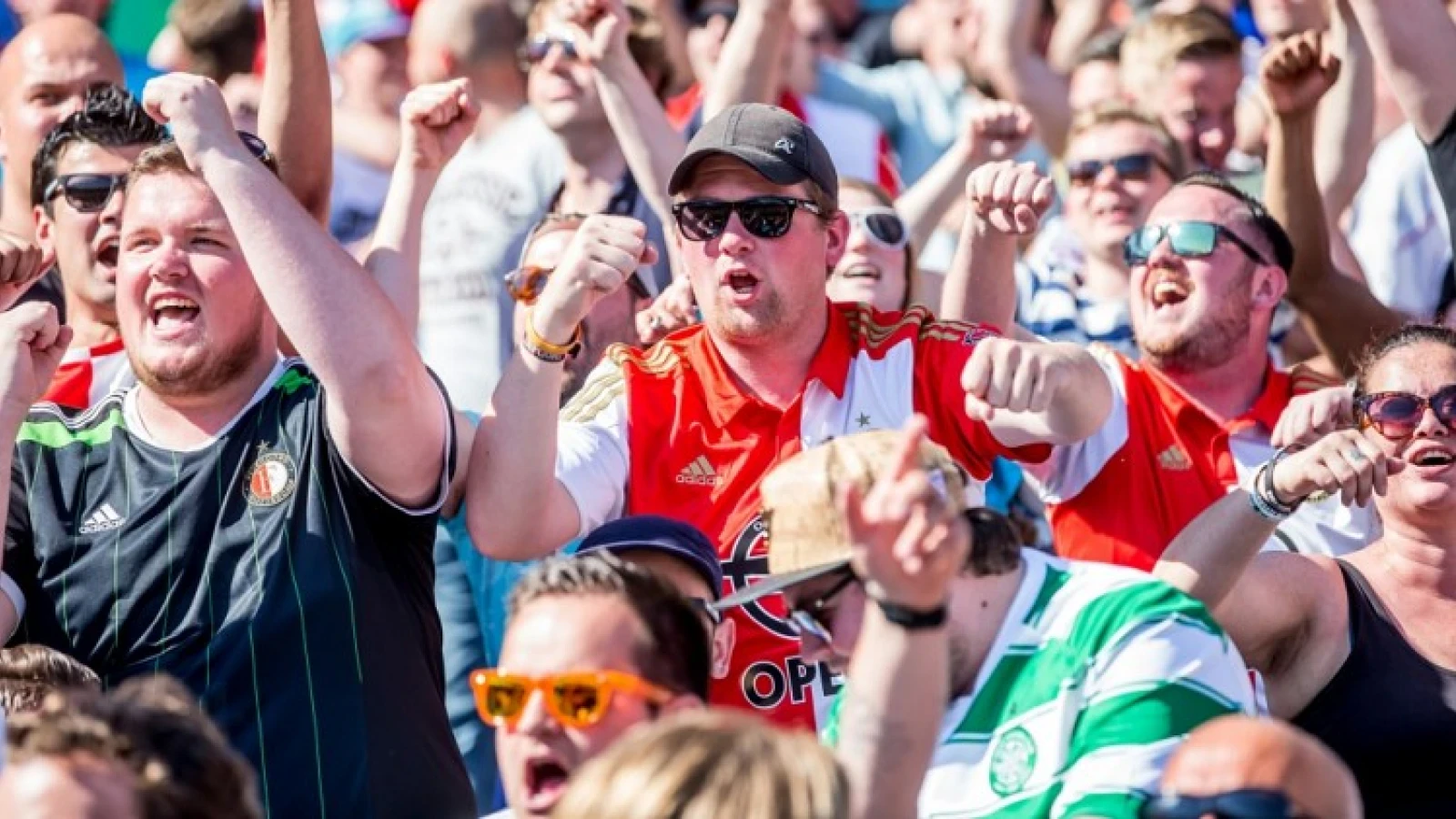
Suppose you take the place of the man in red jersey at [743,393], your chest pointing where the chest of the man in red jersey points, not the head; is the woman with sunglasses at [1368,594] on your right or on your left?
on your left

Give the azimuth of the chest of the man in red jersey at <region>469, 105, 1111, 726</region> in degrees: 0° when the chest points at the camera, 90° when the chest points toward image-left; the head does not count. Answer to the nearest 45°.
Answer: approximately 0°

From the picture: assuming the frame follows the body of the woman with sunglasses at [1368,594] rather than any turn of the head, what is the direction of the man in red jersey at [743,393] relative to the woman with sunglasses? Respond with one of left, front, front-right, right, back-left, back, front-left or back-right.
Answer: right

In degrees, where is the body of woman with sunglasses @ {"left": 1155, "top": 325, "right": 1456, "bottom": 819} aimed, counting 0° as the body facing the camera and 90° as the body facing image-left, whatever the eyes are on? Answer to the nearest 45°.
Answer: approximately 0°

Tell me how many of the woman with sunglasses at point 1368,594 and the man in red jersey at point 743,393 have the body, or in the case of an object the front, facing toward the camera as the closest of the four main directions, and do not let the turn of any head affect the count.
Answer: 2

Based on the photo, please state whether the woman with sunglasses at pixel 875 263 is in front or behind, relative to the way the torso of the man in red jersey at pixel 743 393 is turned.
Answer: behind
